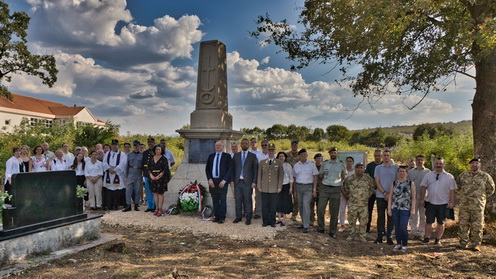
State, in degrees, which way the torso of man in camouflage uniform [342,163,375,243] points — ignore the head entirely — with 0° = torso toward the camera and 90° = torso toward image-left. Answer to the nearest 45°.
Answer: approximately 0°

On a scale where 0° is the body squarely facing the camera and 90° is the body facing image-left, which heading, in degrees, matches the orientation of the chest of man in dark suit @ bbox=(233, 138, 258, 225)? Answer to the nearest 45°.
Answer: approximately 0°

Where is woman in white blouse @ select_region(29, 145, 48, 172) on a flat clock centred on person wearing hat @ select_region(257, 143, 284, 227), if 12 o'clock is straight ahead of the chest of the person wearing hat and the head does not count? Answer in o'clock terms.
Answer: The woman in white blouse is roughly at 3 o'clock from the person wearing hat.
